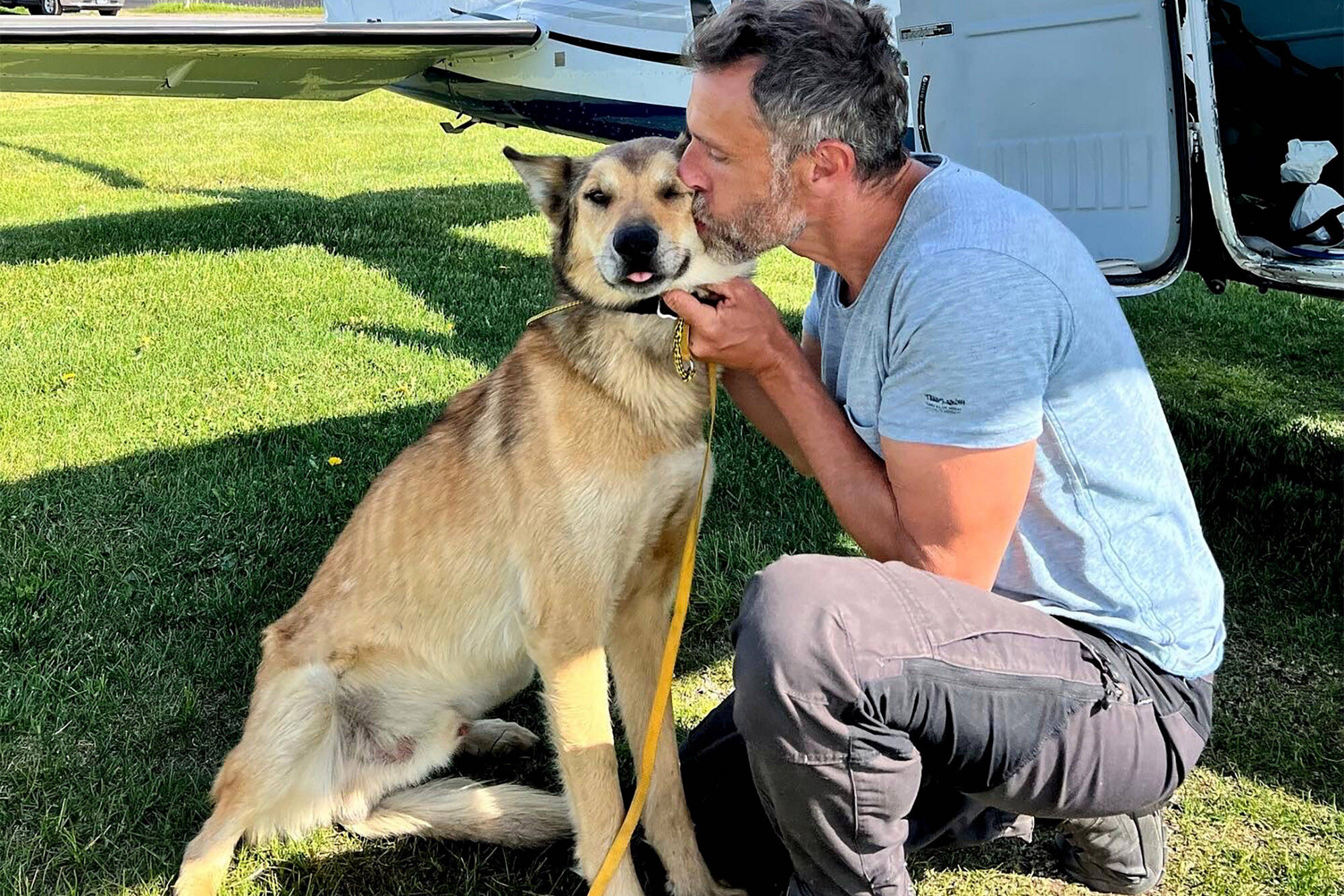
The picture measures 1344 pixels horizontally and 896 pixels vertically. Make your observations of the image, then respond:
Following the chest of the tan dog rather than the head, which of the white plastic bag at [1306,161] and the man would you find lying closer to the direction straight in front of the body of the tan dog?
the man

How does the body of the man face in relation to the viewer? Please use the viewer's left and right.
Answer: facing to the left of the viewer

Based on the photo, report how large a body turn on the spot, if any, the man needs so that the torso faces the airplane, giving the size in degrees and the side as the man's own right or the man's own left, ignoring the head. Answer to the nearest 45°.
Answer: approximately 90° to the man's own right

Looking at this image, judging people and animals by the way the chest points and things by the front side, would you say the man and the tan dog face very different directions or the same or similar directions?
very different directions

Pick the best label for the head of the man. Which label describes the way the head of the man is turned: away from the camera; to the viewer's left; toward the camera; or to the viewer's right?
to the viewer's left

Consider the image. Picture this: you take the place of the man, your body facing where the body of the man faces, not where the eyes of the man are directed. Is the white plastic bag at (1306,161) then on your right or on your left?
on your right
